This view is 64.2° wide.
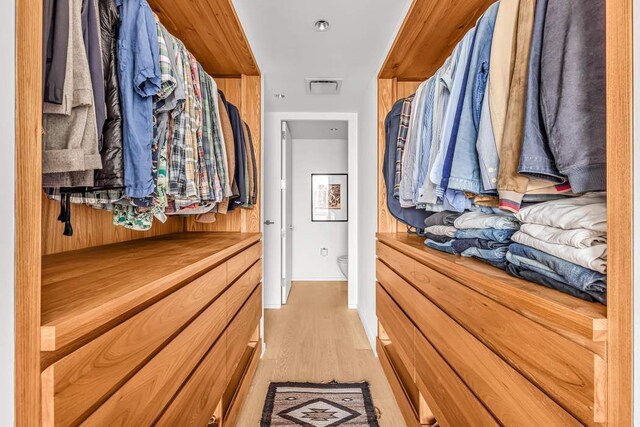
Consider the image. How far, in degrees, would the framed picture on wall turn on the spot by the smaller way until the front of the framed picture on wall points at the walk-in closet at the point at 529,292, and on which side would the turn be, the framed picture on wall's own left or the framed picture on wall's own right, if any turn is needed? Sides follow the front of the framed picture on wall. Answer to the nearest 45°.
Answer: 0° — it already faces it

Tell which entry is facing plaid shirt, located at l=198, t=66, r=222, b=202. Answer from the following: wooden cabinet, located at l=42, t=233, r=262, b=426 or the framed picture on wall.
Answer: the framed picture on wall
